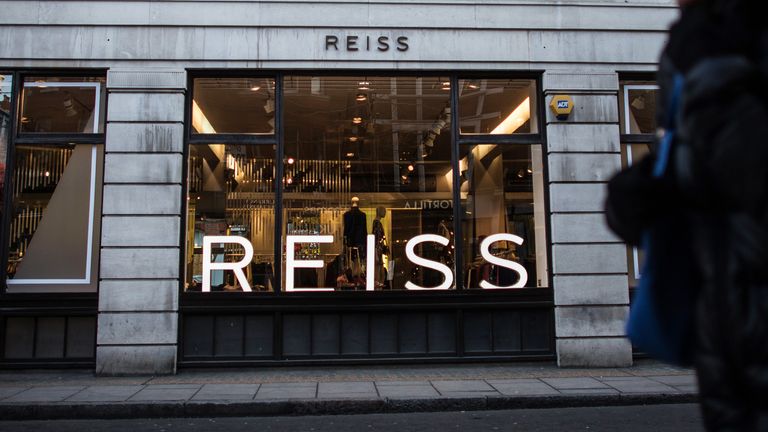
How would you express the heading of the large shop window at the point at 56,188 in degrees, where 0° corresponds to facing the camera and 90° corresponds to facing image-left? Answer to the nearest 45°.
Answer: approximately 0°

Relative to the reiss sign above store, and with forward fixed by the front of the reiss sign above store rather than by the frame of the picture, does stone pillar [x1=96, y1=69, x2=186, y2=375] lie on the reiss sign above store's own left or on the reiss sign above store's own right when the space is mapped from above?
on the reiss sign above store's own right

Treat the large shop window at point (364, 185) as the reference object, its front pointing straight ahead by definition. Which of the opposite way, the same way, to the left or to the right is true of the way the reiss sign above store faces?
the same way

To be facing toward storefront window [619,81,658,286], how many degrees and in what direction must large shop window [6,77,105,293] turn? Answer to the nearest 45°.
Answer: approximately 45° to its left

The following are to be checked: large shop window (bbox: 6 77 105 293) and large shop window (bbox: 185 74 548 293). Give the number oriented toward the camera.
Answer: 2

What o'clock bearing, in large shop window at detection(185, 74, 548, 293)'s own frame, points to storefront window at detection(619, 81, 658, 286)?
The storefront window is roughly at 9 o'clock from the large shop window.

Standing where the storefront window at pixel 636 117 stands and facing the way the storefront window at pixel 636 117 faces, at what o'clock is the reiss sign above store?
The reiss sign above store is roughly at 2 o'clock from the storefront window.

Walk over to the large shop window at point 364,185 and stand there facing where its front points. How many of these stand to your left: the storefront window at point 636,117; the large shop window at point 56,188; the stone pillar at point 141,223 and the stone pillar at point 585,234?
2

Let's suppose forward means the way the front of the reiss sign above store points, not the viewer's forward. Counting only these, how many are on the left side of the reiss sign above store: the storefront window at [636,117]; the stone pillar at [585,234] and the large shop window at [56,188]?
2

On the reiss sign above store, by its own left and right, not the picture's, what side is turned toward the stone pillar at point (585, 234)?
left

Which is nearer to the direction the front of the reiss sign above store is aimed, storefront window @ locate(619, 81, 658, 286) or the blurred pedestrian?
the blurred pedestrian

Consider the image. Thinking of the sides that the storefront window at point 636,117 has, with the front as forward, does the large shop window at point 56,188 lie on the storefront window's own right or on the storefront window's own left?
on the storefront window's own right

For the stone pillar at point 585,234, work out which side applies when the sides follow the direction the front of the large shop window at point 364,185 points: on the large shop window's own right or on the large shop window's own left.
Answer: on the large shop window's own left

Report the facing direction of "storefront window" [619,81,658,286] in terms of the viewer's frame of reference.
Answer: facing the viewer

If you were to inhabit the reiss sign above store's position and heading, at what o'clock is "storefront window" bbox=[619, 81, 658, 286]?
The storefront window is roughly at 9 o'clock from the reiss sign above store.

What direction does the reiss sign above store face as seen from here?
toward the camera

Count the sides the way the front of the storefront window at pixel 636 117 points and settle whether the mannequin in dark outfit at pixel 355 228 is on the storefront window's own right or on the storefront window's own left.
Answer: on the storefront window's own right

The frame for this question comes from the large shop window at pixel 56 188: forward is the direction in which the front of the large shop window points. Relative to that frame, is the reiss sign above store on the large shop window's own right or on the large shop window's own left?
on the large shop window's own left
